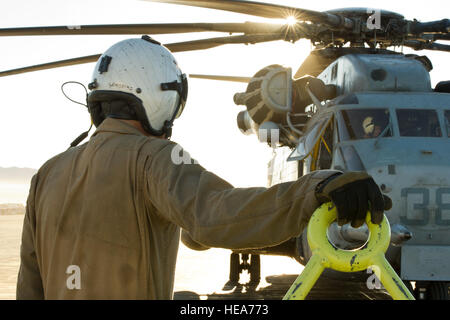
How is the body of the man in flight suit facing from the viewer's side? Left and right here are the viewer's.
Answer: facing away from the viewer and to the right of the viewer

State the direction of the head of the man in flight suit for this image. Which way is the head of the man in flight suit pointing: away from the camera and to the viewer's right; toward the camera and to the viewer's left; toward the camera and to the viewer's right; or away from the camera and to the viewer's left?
away from the camera and to the viewer's right

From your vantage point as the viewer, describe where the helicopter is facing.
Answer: facing the viewer and to the right of the viewer

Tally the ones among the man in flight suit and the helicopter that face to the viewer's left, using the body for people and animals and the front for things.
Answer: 0

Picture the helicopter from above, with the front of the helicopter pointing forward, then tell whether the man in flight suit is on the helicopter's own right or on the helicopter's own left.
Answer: on the helicopter's own right

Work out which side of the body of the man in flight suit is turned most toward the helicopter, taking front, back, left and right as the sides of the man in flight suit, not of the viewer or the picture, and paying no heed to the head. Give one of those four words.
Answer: front
